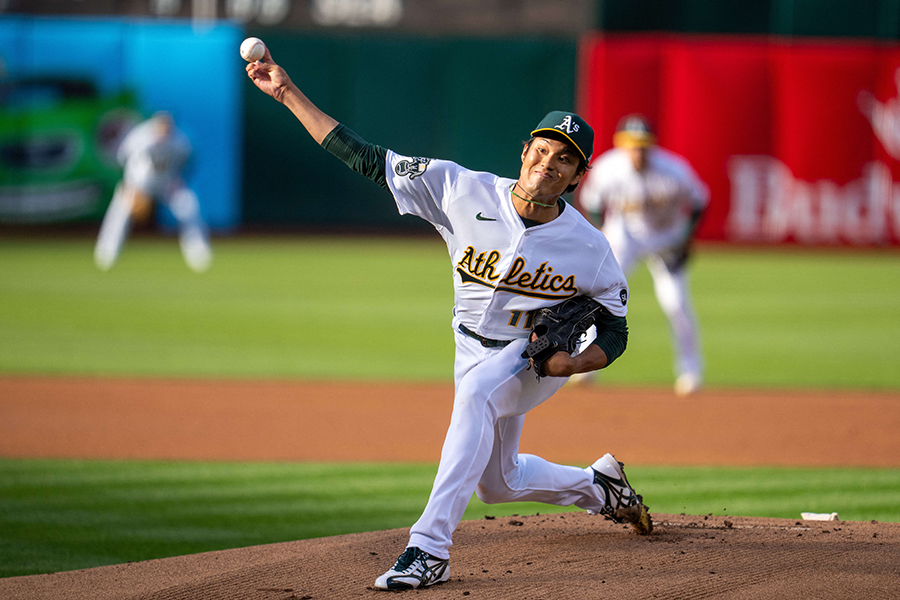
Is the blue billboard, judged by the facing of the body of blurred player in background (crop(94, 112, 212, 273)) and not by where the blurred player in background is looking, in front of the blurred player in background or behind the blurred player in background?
behind

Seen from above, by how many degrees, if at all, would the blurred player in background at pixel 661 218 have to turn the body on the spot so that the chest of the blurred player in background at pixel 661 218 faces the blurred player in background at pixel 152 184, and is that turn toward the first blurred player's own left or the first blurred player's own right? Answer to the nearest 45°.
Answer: approximately 135° to the first blurred player's own right

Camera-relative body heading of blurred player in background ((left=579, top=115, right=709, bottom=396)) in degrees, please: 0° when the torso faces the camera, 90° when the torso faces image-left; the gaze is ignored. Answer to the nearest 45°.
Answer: approximately 0°

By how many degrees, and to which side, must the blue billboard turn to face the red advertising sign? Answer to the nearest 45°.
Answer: approximately 90° to its left

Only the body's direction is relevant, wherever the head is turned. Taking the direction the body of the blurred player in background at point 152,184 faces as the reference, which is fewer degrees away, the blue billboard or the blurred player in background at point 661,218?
the blurred player in background

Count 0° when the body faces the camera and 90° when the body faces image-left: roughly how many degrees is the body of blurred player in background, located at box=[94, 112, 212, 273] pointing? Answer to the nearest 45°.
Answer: approximately 0°

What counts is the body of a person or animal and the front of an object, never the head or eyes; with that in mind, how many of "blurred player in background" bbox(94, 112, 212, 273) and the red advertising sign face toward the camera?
2

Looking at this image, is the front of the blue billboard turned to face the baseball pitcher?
yes
